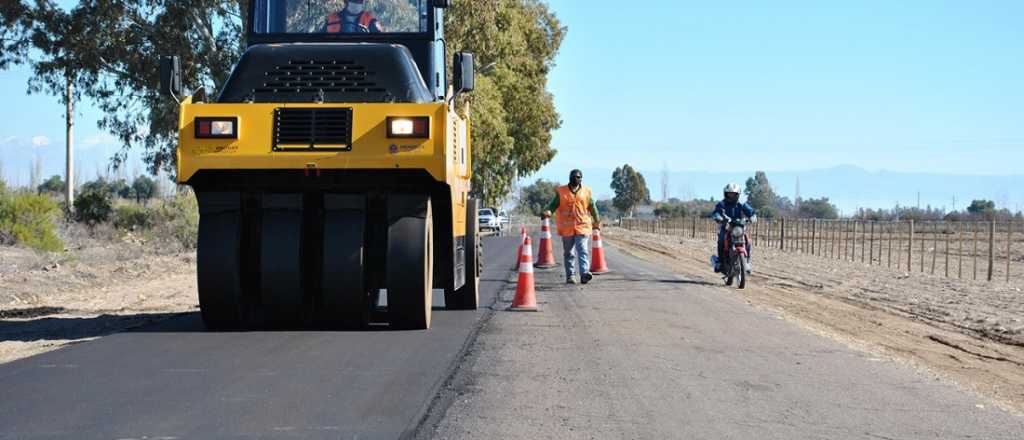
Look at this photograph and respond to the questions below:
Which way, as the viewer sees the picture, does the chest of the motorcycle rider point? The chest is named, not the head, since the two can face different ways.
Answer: toward the camera

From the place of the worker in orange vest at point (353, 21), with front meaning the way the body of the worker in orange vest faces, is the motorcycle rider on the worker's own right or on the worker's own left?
on the worker's own left

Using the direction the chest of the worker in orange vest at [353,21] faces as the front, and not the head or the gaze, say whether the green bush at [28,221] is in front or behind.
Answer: behind

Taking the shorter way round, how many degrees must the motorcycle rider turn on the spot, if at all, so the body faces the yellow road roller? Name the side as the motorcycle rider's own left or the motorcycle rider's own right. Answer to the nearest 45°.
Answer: approximately 45° to the motorcycle rider's own right

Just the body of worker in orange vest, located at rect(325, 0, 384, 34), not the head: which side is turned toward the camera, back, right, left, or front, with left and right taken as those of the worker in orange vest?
front
